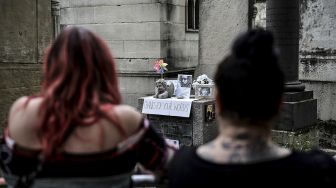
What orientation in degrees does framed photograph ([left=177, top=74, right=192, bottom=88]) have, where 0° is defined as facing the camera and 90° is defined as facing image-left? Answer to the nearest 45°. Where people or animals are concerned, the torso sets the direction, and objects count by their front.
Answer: approximately 0°

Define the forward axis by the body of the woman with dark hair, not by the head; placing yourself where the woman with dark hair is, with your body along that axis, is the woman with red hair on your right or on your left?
on your left

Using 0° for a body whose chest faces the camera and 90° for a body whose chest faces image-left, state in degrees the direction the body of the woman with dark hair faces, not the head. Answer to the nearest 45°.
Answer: approximately 180°

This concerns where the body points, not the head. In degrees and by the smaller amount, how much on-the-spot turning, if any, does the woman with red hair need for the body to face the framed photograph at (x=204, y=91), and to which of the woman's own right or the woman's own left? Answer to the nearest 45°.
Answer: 0° — they already face it

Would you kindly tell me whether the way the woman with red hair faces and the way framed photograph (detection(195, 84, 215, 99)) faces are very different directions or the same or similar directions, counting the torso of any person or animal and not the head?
very different directions

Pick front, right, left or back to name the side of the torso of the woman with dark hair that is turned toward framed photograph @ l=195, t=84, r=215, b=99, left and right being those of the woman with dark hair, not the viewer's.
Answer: front

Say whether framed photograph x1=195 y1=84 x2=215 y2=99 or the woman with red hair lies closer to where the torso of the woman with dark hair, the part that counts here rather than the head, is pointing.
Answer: the framed photograph

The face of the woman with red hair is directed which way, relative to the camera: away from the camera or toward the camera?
away from the camera

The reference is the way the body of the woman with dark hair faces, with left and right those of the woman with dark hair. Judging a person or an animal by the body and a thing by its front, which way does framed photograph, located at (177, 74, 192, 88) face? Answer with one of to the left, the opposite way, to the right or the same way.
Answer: the opposite way

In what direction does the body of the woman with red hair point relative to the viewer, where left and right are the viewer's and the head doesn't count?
facing away from the viewer

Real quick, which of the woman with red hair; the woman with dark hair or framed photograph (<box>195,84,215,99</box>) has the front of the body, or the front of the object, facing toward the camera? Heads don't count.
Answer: the framed photograph

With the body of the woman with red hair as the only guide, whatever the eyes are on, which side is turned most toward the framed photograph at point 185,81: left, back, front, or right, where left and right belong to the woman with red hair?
front

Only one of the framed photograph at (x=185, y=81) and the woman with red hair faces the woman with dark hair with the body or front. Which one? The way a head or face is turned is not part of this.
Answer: the framed photograph

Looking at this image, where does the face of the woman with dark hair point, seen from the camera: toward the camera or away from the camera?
away from the camera

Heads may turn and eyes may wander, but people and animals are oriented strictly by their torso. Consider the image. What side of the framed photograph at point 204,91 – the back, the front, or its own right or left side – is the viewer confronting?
front

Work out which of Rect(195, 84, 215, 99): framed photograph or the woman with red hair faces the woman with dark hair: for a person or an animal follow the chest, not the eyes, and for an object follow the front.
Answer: the framed photograph
